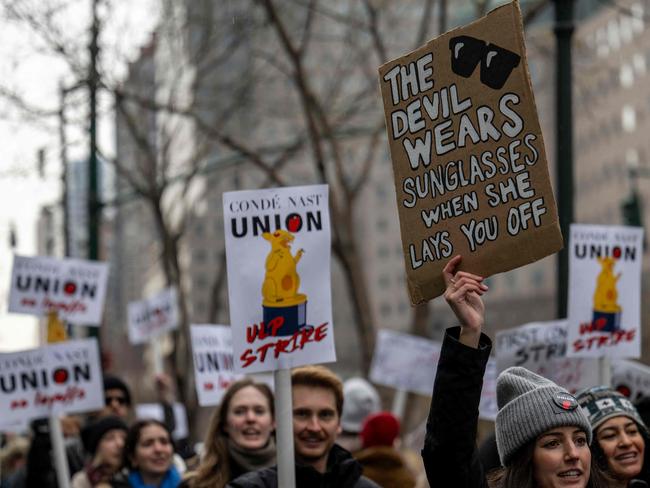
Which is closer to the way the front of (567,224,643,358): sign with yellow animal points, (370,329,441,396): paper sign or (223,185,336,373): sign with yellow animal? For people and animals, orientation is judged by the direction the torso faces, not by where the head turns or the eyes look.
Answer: the sign with yellow animal

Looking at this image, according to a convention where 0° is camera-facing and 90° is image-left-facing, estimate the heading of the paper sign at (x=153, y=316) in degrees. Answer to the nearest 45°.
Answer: approximately 315°

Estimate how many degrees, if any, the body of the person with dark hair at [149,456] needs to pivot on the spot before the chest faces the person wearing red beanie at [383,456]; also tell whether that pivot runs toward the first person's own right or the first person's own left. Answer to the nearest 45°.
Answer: approximately 45° to the first person's own left

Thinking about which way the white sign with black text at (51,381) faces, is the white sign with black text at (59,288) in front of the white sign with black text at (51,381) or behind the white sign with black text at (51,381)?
behind

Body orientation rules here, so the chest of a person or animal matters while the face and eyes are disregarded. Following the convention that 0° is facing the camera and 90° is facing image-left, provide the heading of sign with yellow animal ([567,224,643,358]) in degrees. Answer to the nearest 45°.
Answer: approximately 0°

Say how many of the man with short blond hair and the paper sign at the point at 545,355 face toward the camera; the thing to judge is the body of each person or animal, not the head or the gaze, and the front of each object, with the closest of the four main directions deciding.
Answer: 2
